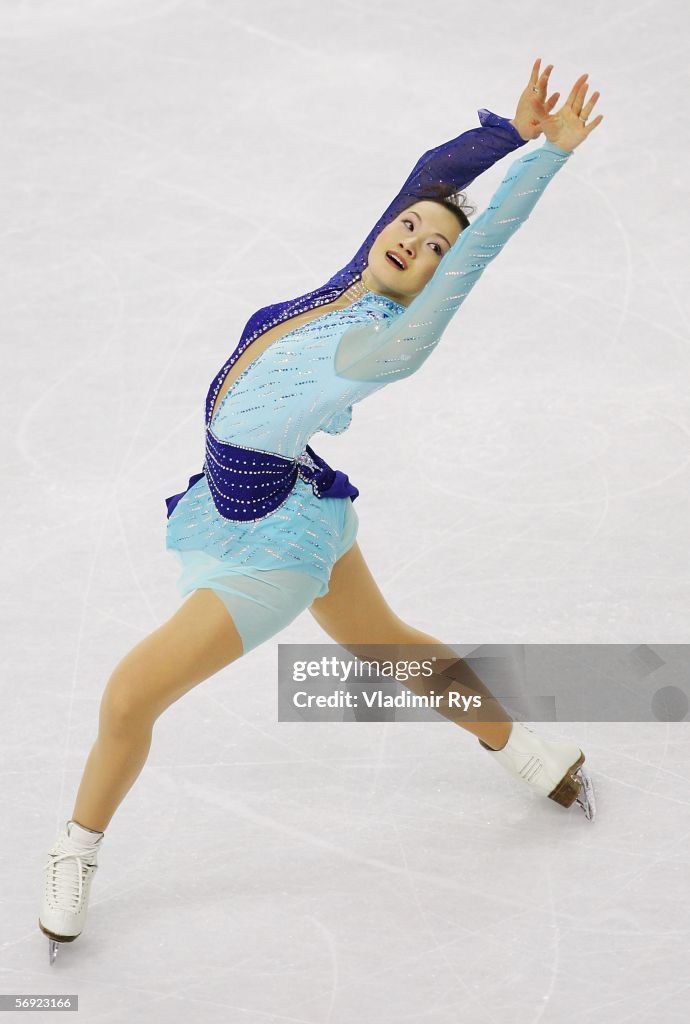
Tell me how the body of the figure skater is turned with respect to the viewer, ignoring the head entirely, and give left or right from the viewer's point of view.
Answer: facing the viewer and to the left of the viewer
